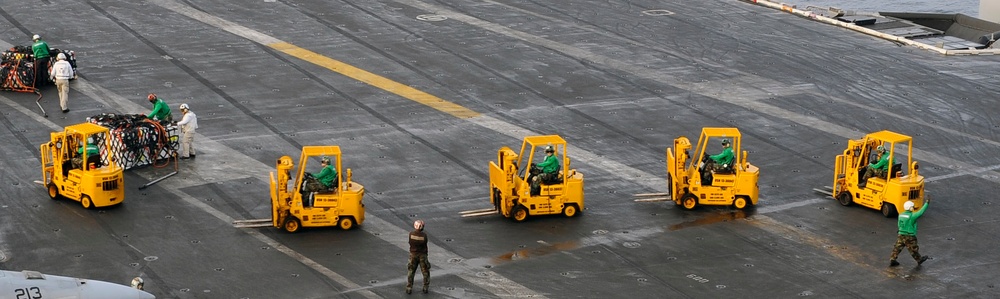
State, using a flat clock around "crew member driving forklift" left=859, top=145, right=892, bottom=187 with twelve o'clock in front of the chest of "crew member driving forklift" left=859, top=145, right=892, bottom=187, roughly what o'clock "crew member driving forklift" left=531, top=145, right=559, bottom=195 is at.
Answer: "crew member driving forklift" left=531, top=145, right=559, bottom=195 is roughly at 11 o'clock from "crew member driving forklift" left=859, top=145, right=892, bottom=187.

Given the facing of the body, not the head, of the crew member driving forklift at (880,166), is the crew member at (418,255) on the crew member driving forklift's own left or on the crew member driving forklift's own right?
on the crew member driving forklift's own left

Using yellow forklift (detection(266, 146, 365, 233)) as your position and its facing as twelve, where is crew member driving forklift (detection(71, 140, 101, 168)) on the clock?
The crew member driving forklift is roughly at 1 o'clock from the yellow forklift.

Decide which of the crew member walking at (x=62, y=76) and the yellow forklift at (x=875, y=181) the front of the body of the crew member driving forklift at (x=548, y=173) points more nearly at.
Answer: the crew member walking

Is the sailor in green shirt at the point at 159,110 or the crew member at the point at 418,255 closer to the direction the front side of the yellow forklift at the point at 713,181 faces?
the sailor in green shirt

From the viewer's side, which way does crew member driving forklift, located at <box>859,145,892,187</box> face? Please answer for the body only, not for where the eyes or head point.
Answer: to the viewer's left

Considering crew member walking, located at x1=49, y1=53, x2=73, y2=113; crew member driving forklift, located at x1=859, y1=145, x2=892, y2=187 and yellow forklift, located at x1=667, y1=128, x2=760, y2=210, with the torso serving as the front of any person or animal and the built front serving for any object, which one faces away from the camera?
the crew member walking

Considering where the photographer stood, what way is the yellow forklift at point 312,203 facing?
facing to the left of the viewer

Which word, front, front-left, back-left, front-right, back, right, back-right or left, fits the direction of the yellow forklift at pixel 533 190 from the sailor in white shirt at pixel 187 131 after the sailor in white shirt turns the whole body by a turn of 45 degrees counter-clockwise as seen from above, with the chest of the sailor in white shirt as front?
left

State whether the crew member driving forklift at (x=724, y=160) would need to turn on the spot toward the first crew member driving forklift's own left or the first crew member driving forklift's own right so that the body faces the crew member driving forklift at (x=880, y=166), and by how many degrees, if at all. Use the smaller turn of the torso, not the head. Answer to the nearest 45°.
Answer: approximately 180°

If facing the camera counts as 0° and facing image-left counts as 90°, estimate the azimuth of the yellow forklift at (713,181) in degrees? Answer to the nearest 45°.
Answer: approximately 90°

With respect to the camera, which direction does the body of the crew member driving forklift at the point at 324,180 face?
to the viewer's left

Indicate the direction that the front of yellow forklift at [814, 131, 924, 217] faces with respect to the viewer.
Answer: facing away from the viewer and to the left of the viewer

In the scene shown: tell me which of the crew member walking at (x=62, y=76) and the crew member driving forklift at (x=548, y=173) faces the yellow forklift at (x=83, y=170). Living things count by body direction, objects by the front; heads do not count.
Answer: the crew member driving forklift
